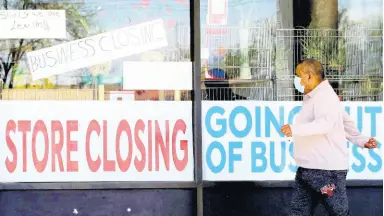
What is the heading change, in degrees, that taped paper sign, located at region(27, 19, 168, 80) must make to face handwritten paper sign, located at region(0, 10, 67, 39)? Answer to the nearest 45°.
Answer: approximately 90° to its right

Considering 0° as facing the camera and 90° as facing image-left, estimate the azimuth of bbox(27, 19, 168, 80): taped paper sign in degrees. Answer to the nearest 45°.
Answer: approximately 0°

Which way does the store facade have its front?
toward the camera

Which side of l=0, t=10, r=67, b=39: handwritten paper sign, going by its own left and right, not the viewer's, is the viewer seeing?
front

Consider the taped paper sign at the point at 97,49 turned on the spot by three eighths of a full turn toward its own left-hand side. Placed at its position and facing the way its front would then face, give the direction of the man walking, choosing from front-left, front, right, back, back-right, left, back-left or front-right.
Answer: right

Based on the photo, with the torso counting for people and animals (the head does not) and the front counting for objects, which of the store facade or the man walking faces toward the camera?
the store facade
